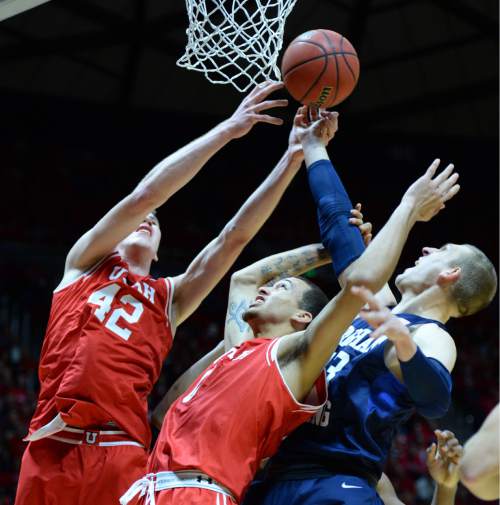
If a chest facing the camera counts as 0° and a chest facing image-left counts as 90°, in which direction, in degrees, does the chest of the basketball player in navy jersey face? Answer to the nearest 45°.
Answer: approximately 45°

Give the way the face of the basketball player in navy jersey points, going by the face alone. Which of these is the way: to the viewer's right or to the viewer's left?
to the viewer's left

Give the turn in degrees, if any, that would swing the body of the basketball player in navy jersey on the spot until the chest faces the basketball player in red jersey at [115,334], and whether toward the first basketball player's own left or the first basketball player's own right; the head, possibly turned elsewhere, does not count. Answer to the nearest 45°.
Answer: approximately 90° to the first basketball player's own right
